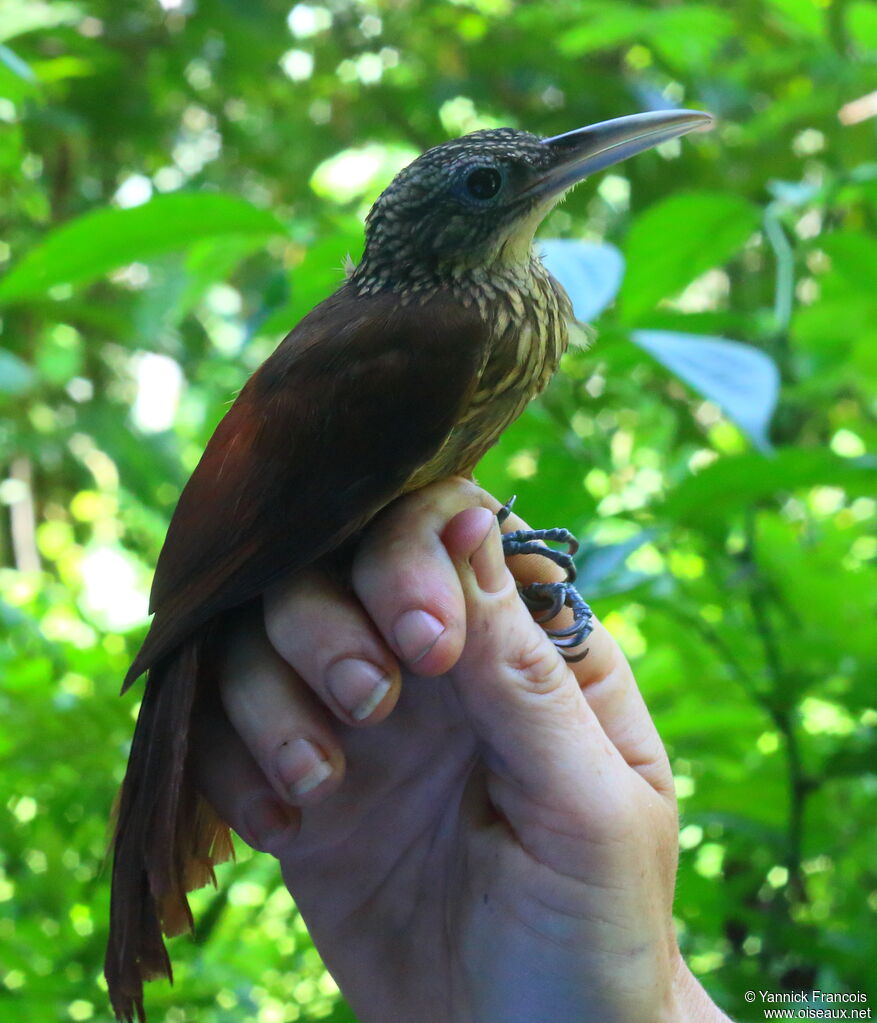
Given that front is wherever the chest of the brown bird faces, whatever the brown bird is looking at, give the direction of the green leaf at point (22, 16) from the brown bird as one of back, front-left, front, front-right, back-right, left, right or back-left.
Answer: left

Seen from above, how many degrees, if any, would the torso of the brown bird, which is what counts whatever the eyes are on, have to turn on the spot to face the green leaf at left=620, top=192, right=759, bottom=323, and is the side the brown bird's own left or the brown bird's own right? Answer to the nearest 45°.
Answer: approximately 45° to the brown bird's own left

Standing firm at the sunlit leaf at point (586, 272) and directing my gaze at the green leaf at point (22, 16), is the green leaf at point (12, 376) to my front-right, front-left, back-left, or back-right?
front-left

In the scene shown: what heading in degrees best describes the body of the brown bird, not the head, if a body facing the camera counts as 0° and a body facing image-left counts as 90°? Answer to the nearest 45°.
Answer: approximately 270°
